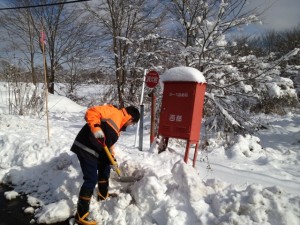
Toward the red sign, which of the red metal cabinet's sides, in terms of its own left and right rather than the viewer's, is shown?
right

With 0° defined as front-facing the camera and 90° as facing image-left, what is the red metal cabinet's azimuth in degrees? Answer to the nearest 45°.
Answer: approximately 45°
